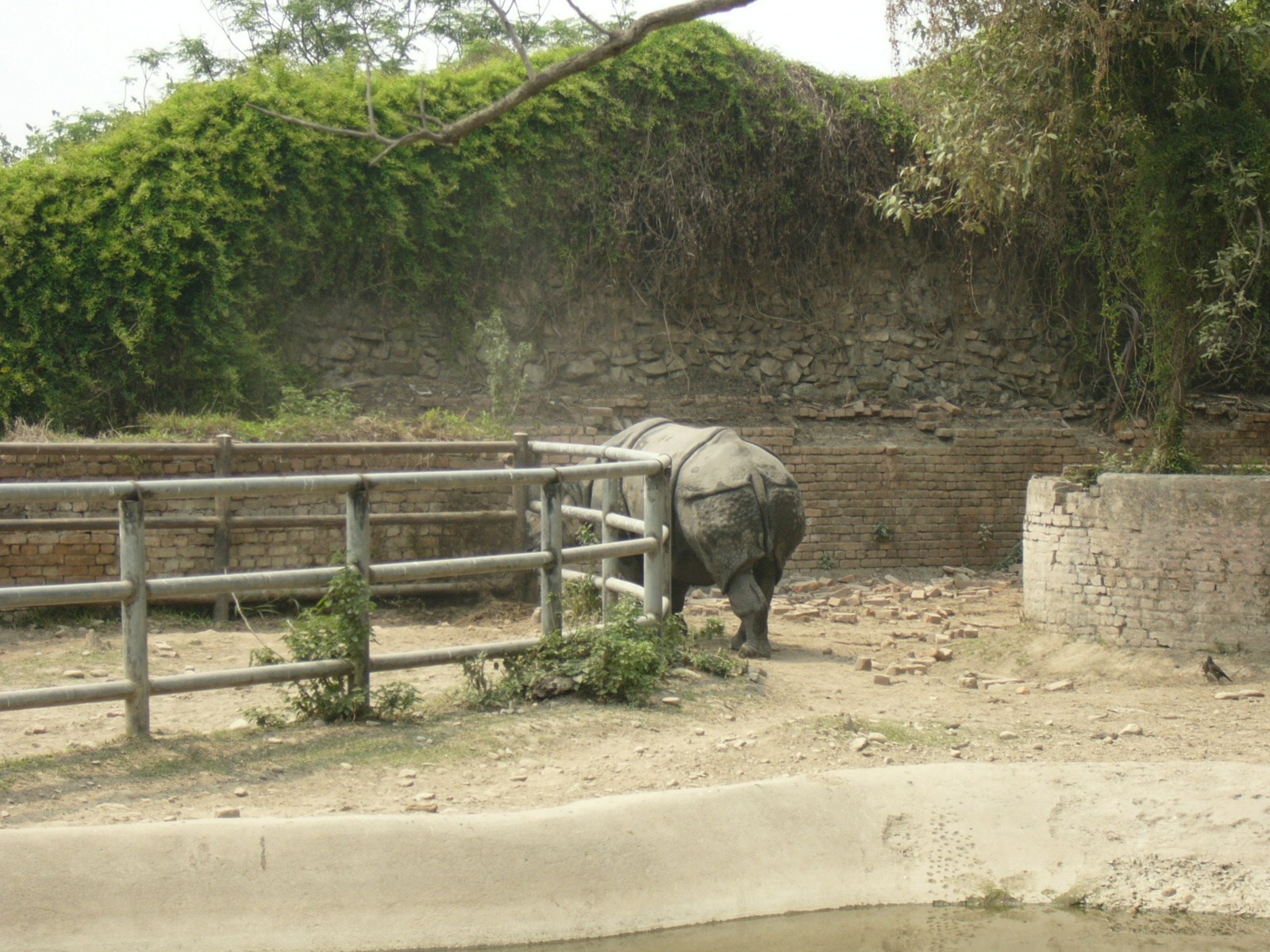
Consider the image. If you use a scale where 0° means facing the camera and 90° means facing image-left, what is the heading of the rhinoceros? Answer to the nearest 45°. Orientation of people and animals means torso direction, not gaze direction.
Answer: approximately 135°

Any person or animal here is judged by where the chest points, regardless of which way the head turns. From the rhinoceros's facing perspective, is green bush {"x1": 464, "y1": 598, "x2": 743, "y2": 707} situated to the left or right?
on its left

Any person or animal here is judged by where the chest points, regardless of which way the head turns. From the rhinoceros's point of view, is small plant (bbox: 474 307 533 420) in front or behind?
in front

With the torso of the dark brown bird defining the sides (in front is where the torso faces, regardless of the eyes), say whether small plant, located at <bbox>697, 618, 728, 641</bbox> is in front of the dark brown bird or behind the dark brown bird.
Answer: in front

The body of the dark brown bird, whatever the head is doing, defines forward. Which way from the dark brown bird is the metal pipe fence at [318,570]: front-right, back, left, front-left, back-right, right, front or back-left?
front-left

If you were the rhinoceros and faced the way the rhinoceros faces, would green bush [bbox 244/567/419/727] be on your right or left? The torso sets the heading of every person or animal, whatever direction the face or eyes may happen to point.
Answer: on your left

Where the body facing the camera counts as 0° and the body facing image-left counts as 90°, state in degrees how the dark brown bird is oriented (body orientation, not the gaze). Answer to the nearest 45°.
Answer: approximately 90°

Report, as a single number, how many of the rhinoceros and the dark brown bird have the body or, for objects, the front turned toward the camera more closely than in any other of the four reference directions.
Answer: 0

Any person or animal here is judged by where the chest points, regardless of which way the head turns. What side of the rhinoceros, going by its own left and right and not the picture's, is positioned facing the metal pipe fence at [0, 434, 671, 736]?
left

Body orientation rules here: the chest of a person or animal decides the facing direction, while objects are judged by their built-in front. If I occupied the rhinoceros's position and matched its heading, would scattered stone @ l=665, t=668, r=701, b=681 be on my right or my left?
on my left

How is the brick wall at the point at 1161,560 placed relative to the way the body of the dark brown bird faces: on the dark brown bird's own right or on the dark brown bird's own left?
on the dark brown bird's own right

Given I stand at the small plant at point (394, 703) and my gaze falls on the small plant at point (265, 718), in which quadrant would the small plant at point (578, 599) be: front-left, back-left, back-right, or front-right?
back-right

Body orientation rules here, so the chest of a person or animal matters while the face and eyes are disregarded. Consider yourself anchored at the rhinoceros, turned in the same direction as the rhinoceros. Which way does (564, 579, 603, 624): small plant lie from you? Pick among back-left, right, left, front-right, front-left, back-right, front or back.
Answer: left

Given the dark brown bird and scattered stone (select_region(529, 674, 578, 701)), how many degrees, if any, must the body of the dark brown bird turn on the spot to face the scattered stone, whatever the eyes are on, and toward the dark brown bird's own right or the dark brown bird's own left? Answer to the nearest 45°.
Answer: approximately 45° to the dark brown bird's own left

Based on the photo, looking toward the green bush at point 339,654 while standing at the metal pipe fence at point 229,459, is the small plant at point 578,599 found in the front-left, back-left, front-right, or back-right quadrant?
front-left

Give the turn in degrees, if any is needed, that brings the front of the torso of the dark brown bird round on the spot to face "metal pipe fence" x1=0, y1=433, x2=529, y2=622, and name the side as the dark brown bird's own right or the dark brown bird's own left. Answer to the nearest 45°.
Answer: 0° — it already faces it
